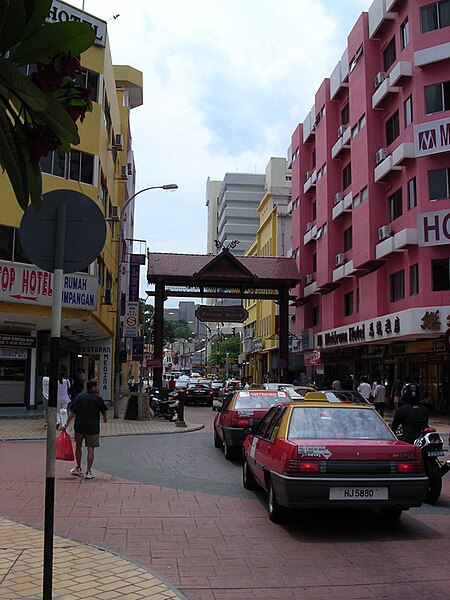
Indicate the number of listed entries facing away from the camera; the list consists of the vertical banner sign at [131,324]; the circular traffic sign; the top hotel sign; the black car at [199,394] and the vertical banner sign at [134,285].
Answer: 2

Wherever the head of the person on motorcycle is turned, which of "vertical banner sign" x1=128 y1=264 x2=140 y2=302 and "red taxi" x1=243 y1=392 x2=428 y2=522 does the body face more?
the vertical banner sign

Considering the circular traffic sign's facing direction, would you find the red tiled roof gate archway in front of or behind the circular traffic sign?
in front

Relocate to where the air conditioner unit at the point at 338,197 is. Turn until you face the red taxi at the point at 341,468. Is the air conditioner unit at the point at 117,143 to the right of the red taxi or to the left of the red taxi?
right

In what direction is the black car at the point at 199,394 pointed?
away from the camera

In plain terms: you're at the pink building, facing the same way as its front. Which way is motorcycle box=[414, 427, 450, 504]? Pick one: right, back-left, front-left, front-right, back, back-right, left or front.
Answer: front-left

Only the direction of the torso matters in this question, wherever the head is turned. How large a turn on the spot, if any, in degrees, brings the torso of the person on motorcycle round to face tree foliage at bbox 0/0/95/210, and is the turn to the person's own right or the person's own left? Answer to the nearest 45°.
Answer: approximately 180°

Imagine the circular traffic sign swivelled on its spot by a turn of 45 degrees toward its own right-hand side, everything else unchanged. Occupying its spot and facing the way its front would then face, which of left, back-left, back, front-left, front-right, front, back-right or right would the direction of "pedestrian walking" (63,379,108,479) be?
front-left

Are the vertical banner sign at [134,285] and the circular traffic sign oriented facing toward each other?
yes

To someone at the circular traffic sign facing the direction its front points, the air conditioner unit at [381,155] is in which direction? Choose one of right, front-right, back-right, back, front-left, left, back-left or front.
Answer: front-right

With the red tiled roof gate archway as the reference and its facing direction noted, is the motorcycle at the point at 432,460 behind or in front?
in front

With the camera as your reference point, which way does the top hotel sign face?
facing the viewer and to the right of the viewer

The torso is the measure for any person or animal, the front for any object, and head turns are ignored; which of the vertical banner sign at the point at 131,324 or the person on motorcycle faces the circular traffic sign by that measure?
the vertical banner sign

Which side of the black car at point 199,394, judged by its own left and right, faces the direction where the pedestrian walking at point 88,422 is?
back

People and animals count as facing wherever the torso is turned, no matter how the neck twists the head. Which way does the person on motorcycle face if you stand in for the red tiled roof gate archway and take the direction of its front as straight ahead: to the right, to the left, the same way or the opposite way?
the opposite way

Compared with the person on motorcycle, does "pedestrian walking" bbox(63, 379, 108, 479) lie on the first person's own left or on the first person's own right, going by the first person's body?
on the first person's own left

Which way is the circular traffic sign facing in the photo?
away from the camera

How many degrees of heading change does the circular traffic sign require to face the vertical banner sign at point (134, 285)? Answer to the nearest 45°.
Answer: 0° — it already faces it

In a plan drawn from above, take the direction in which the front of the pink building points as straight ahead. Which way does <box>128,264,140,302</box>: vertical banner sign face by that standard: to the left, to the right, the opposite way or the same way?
to the left
